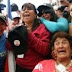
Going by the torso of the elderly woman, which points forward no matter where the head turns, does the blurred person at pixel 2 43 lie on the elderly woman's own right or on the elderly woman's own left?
on the elderly woman's own right

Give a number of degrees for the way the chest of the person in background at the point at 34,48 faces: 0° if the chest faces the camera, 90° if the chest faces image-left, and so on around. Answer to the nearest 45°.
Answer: approximately 45°
